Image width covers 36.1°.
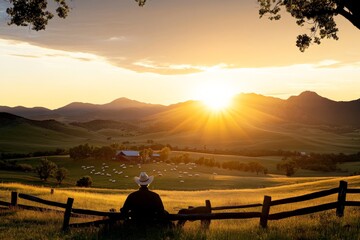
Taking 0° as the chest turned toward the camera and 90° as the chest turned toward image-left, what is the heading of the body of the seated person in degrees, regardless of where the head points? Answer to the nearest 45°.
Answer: approximately 180°
